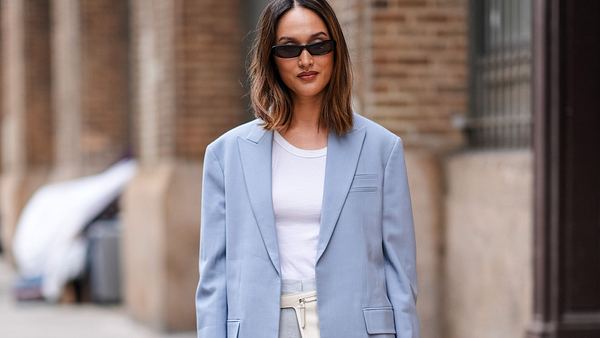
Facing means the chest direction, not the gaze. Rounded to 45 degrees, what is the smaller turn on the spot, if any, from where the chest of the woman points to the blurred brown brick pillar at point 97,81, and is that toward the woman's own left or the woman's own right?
approximately 180°

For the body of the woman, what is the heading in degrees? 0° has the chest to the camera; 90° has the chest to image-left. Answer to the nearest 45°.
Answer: approximately 0°

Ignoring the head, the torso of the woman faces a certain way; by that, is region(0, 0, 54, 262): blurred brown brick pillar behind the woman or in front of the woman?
behind

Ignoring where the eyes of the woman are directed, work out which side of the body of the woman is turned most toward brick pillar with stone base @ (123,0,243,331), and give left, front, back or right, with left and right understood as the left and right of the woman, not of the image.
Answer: back
